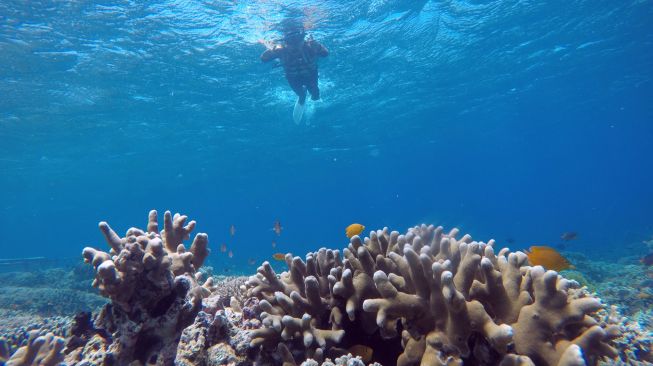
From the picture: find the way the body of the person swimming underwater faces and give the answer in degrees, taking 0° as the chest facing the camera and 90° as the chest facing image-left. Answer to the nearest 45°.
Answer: approximately 0°

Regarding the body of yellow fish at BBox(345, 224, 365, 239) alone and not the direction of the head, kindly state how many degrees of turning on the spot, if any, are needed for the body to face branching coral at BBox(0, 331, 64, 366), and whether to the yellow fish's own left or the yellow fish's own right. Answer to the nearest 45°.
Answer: approximately 135° to the yellow fish's own right

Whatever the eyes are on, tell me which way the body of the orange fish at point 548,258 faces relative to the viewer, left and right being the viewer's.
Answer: facing to the left of the viewer

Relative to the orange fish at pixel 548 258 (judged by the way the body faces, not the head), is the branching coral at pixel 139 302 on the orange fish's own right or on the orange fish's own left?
on the orange fish's own left

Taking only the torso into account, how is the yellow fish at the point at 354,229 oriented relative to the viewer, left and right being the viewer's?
facing to the left of the viewer

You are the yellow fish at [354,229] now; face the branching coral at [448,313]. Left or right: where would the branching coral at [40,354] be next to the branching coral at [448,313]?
right
